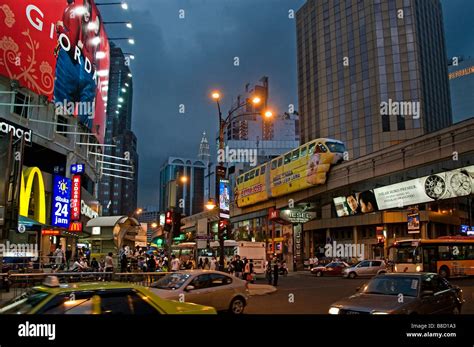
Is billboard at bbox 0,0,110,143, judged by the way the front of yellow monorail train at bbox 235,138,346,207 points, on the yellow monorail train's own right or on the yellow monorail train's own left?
on the yellow monorail train's own right

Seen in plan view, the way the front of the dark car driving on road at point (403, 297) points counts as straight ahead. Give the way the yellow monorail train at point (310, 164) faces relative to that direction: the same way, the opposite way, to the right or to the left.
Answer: to the left

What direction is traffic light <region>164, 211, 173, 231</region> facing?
toward the camera

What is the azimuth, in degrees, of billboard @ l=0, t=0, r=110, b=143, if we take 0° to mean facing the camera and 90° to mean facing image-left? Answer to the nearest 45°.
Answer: approximately 315°

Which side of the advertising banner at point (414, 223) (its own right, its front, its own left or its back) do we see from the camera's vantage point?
front

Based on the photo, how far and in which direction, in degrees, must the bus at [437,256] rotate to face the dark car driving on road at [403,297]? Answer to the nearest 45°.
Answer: approximately 45° to its left

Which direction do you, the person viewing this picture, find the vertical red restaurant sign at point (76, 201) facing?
facing the viewer

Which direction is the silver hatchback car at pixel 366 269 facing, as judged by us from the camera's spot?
facing the viewer and to the left of the viewer

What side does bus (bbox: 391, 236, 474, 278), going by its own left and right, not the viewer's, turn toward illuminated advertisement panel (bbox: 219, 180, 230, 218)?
front

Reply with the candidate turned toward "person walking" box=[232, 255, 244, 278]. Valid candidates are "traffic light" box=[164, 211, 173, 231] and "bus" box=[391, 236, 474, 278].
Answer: the bus

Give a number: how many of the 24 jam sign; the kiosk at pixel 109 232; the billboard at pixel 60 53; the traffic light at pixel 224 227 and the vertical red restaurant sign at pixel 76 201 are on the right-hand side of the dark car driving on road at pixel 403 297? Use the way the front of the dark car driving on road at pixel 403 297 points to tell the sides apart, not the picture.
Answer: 5
